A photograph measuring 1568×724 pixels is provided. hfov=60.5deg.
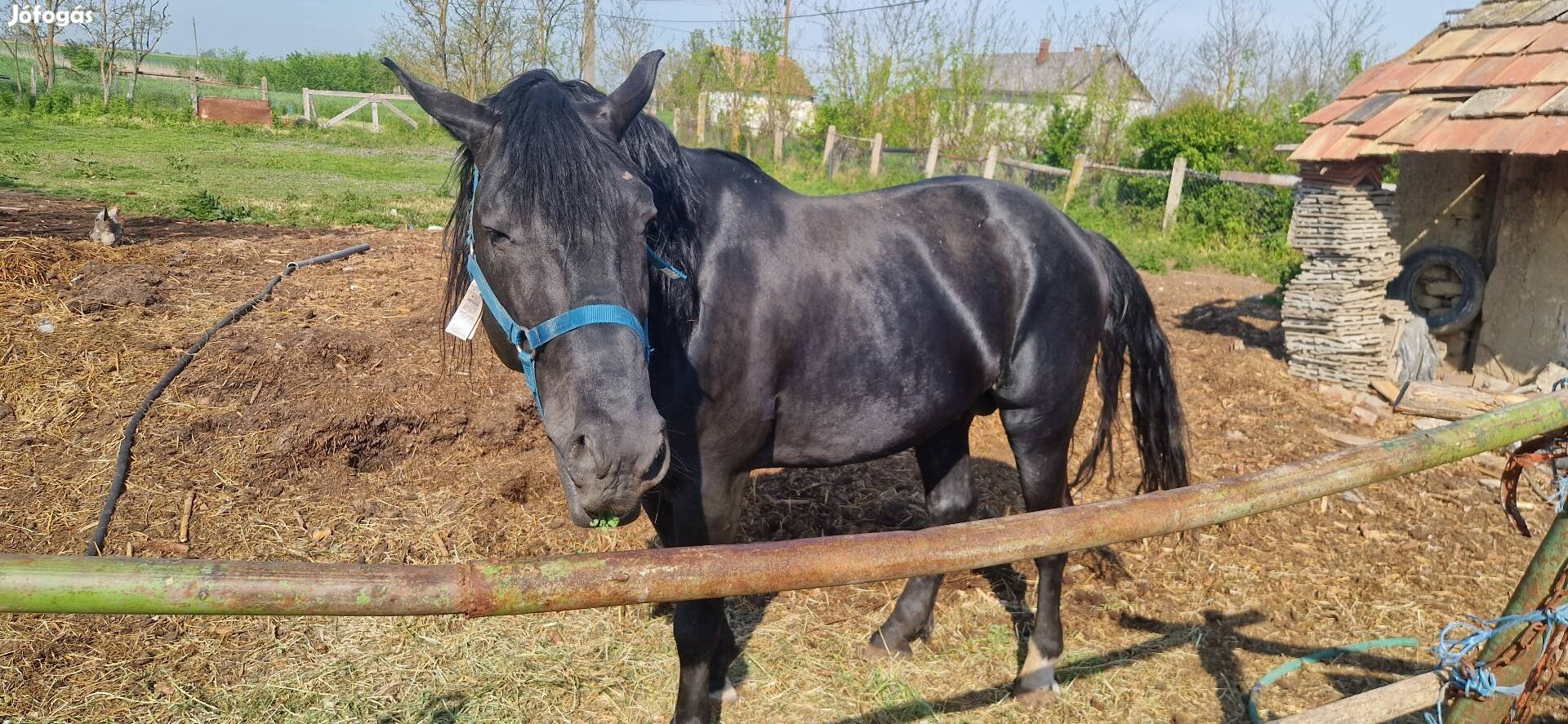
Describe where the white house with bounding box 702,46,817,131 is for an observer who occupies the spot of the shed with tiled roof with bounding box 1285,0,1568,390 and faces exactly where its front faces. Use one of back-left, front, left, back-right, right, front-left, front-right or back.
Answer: back-right

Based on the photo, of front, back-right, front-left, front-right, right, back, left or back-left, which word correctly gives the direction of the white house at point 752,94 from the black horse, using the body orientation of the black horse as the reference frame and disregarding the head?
back-right

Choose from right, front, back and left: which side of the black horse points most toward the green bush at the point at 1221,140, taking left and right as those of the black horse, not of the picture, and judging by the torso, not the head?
back

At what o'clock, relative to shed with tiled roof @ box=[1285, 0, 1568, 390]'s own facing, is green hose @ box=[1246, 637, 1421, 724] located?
The green hose is roughly at 12 o'clock from the shed with tiled roof.

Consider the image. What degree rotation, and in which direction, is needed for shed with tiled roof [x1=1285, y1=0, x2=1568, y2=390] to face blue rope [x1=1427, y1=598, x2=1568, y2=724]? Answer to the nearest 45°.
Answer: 0° — it already faces it

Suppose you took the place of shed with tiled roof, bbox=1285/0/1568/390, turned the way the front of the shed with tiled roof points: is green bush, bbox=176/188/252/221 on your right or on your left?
on your right

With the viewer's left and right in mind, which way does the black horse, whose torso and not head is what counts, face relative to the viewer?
facing the viewer and to the left of the viewer

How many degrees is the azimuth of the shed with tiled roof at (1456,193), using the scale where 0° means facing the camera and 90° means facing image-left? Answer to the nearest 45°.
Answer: approximately 0°

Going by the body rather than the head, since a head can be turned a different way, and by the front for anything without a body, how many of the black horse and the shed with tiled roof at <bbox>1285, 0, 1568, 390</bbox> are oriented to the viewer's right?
0

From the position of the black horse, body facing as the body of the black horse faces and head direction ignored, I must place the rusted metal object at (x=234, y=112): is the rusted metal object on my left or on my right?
on my right

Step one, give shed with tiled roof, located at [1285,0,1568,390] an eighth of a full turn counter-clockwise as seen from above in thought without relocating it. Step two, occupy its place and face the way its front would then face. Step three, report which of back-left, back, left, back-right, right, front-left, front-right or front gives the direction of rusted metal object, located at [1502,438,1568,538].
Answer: front-right
